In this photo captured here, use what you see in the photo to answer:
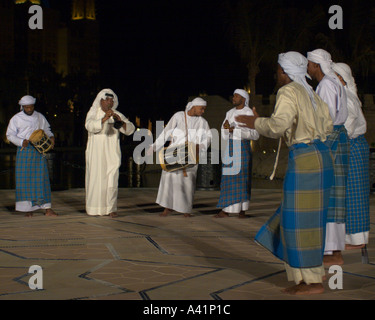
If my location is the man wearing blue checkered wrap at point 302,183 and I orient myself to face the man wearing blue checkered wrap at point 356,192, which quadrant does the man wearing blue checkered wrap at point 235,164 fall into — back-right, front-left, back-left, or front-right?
front-left

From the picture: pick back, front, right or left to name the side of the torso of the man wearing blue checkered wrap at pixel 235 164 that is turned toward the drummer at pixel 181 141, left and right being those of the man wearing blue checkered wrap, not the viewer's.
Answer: right

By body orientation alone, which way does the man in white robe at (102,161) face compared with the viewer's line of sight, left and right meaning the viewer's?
facing the viewer and to the right of the viewer

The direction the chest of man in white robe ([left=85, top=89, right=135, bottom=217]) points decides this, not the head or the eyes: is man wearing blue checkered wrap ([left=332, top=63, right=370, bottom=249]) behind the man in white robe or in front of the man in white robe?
in front

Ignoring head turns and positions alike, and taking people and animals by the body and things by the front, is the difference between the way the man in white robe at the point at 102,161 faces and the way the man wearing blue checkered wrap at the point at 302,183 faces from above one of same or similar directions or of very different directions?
very different directions

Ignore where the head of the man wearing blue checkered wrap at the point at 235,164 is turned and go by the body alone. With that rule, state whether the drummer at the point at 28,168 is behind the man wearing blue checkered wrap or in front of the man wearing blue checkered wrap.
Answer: in front

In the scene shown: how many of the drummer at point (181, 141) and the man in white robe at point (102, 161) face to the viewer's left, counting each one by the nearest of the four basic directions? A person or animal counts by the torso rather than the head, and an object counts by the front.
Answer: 0

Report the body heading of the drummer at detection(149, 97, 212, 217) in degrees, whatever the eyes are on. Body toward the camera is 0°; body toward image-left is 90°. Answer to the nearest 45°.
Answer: approximately 0°

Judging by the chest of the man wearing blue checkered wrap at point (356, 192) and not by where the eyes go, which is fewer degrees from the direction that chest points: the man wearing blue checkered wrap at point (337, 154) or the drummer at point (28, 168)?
the drummer

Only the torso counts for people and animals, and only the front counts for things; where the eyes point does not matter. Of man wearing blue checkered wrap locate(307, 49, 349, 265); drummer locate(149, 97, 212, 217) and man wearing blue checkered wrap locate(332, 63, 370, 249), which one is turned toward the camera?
the drummer

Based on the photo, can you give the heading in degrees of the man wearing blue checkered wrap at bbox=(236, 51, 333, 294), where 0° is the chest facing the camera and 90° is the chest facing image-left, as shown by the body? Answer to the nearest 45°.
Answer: approximately 135°

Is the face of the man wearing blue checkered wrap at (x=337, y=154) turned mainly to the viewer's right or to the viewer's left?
to the viewer's left

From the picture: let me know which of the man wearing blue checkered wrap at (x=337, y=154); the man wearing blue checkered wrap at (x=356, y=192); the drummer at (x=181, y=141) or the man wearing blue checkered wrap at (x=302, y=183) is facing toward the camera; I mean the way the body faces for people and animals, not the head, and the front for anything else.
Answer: the drummer

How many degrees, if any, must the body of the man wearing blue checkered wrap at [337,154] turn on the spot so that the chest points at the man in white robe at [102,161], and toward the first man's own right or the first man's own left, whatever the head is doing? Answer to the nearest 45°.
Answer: approximately 45° to the first man's own right

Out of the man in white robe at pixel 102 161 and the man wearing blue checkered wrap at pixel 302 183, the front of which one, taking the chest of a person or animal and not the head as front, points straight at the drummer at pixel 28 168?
the man wearing blue checkered wrap

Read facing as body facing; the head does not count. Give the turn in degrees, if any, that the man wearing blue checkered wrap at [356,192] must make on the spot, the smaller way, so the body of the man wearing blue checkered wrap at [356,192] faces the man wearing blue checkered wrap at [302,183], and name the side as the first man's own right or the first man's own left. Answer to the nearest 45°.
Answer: approximately 90° to the first man's own left

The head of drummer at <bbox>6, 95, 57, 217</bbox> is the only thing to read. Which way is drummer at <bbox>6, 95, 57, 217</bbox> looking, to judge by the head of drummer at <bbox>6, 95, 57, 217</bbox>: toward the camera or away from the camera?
toward the camera

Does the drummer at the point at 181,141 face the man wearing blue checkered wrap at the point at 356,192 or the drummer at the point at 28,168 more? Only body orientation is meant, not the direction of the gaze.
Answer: the man wearing blue checkered wrap

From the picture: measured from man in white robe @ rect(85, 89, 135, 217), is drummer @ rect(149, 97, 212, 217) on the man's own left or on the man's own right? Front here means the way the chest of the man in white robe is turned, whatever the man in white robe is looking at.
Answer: on the man's own left
